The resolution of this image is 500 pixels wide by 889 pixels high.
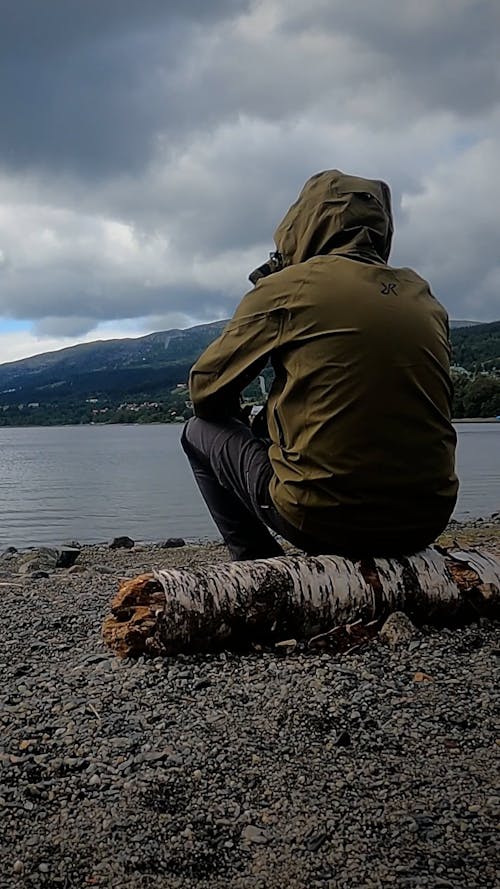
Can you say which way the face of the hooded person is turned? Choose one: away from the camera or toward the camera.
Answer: away from the camera

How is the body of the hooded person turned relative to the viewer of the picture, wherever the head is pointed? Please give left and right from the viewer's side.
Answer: facing away from the viewer and to the left of the viewer

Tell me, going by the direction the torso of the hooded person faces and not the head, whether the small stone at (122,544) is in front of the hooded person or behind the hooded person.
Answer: in front

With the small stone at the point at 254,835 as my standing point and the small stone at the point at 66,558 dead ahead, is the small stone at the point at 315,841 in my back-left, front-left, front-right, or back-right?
back-right
